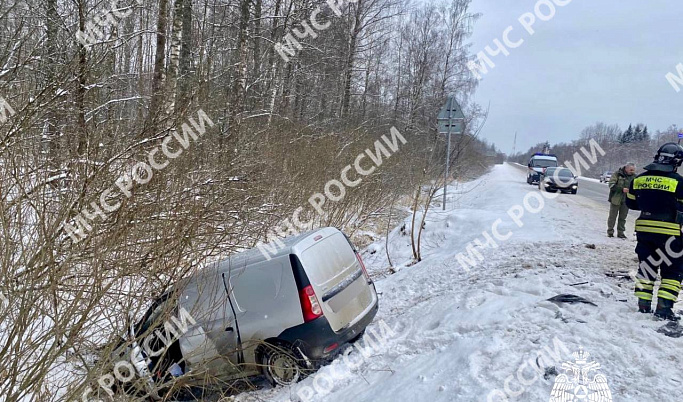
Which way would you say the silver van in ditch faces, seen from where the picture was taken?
facing away from the viewer and to the left of the viewer

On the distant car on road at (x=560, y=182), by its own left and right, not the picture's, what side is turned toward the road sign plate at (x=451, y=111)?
front

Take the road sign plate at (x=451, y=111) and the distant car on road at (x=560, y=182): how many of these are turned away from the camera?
1

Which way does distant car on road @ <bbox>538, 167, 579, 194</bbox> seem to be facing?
toward the camera

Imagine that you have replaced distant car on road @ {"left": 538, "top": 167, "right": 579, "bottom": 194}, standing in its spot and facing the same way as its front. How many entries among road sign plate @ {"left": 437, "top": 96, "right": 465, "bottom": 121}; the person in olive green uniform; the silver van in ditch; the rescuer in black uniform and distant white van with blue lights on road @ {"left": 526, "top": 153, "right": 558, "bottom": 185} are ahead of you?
4

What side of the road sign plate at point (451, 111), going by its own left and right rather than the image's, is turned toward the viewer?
back

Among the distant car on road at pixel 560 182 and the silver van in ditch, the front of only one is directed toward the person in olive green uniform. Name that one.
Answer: the distant car on road

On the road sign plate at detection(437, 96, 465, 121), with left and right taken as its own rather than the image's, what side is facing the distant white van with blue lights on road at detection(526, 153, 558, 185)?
front

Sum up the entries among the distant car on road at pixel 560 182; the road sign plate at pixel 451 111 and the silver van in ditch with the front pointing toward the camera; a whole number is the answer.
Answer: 1

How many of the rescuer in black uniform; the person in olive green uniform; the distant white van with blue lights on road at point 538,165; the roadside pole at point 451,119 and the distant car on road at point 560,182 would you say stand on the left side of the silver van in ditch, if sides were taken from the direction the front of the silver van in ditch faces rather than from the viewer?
0

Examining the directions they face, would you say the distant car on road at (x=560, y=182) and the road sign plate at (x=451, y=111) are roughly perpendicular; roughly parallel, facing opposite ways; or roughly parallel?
roughly parallel, facing opposite ways

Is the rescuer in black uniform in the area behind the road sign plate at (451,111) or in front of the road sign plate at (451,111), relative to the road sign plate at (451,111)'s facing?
behind

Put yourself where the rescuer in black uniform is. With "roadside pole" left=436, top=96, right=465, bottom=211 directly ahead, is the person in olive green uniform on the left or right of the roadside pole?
right

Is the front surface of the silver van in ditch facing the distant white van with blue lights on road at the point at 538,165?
no

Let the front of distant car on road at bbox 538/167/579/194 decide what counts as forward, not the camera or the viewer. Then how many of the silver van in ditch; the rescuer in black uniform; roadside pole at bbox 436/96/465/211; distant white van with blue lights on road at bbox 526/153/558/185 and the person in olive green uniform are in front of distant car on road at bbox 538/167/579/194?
4

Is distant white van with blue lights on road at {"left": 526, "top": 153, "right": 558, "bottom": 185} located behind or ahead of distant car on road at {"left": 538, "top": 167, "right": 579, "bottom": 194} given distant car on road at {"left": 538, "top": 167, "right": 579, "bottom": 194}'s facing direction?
behind

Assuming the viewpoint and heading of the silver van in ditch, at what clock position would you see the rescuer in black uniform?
The rescuer in black uniform is roughly at 5 o'clock from the silver van in ditch.

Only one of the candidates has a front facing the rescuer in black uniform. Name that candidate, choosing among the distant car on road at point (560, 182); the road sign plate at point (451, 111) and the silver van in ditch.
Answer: the distant car on road

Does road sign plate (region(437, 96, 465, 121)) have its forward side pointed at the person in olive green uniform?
no
